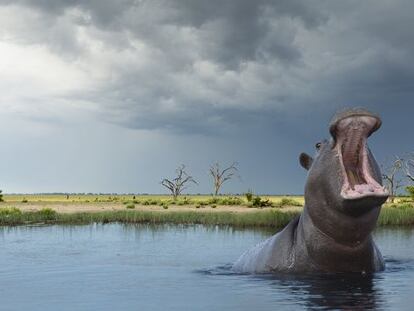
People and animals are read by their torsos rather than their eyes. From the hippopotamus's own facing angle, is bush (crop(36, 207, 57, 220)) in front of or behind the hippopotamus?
behind

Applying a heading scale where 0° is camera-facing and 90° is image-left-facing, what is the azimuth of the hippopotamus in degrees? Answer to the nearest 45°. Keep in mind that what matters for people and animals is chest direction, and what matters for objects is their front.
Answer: approximately 315°
